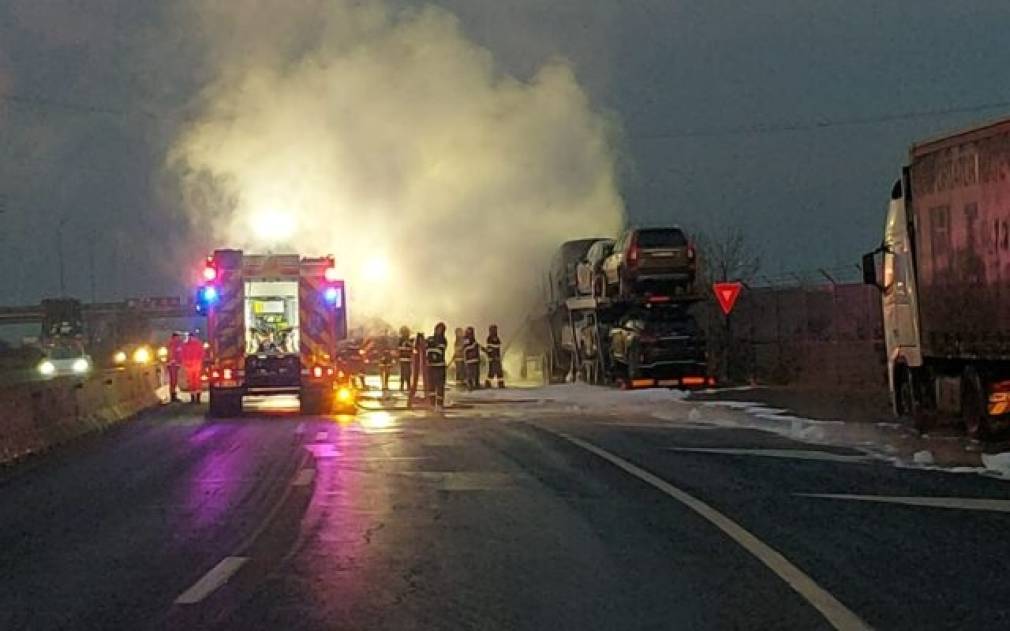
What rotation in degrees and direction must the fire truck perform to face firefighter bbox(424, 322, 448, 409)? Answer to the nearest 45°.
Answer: approximately 90° to its right

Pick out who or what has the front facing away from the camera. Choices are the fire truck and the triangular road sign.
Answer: the fire truck

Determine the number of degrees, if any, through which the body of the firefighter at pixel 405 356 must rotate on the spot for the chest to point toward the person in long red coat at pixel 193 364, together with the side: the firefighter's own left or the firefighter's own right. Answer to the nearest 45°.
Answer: approximately 90° to the firefighter's own left

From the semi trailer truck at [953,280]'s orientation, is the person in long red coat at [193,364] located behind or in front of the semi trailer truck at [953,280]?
in front

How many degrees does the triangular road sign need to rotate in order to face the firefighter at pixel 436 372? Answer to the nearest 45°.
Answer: approximately 90° to its right

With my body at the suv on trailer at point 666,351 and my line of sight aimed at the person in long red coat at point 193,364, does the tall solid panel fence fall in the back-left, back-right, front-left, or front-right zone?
back-right

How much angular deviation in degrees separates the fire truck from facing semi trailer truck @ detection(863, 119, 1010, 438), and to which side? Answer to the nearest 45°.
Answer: approximately 135° to its right

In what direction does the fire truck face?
away from the camera

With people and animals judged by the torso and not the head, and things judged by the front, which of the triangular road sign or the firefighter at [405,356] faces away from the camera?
the firefighter

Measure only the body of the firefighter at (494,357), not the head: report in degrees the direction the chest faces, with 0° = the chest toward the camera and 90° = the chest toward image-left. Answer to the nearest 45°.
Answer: approximately 180°

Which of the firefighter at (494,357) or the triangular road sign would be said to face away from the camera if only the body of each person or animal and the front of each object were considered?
the firefighter

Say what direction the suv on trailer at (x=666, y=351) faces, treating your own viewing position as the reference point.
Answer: facing away from the viewer and to the left of the viewer

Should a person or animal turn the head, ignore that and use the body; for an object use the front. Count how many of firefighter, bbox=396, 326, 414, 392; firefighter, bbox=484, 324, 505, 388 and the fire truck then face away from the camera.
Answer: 3

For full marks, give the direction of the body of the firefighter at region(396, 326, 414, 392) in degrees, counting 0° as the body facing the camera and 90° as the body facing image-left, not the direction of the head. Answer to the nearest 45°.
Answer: approximately 180°
